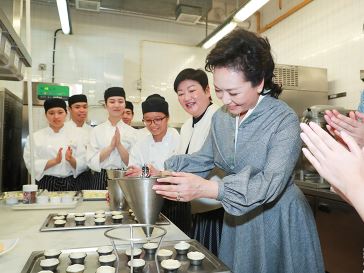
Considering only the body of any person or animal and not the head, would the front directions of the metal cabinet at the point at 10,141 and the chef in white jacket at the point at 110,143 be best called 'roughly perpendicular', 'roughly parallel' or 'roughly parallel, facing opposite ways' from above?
roughly perpendicular

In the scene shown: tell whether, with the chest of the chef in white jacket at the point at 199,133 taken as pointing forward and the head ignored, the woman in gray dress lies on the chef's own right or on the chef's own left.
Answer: on the chef's own left

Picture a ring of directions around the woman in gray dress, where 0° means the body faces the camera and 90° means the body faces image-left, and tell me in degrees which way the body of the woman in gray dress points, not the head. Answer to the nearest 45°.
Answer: approximately 45°

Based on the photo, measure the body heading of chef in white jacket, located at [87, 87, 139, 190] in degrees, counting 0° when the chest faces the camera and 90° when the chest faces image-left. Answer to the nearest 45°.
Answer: approximately 0°

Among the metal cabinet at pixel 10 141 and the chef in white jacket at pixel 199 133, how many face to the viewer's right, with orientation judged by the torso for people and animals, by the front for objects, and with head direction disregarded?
1

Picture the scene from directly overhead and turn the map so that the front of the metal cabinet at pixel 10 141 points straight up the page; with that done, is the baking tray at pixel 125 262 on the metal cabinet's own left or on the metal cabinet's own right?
on the metal cabinet's own right

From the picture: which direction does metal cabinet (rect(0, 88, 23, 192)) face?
to the viewer's right
